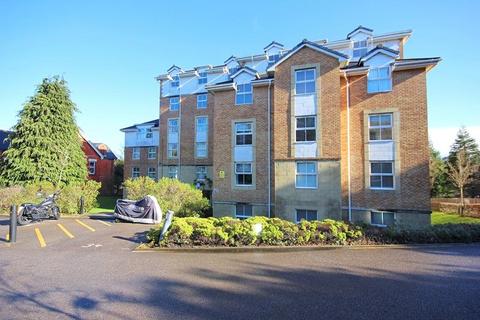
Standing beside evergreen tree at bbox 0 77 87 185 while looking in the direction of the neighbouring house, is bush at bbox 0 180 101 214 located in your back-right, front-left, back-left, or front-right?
back-right

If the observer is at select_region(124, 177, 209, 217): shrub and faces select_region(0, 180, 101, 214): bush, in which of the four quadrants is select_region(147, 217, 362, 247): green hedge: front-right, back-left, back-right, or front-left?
back-left

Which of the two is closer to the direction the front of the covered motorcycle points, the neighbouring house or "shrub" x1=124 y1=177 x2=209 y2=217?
the shrub

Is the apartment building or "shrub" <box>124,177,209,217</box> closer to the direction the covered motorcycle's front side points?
the apartment building

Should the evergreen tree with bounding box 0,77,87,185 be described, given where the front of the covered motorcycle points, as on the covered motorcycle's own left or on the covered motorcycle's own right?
on the covered motorcycle's own left

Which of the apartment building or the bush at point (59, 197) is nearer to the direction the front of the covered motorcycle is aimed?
the apartment building

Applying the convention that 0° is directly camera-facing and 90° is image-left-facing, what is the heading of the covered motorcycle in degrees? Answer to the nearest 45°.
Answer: approximately 270°

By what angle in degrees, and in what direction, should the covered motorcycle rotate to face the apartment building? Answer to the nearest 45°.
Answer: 0° — it already faces it

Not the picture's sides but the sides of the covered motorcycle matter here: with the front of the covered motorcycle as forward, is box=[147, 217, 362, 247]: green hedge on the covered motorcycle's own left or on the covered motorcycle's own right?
on the covered motorcycle's own right
